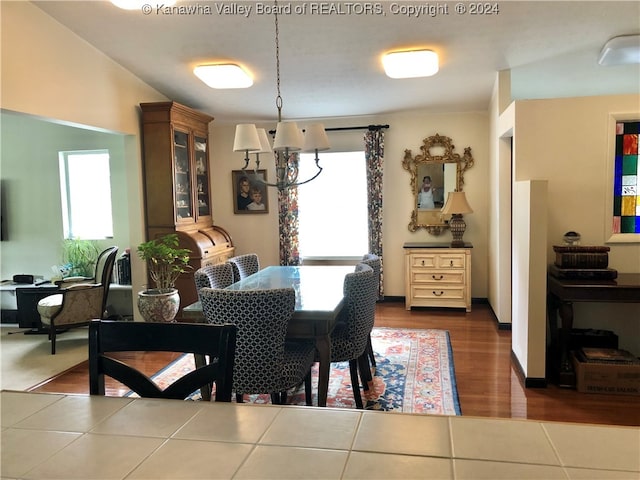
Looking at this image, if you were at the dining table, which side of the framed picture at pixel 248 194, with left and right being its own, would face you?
front

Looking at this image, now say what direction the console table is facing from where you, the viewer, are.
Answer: facing the viewer

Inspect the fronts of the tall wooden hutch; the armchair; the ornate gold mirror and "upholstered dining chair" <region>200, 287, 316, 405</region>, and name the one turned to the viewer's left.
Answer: the armchair

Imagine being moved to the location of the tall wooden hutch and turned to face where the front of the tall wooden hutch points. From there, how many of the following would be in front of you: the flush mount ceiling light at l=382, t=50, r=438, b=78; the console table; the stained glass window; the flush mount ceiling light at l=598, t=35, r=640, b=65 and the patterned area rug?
5

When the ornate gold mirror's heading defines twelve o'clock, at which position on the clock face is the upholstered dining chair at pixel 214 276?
The upholstered dining chair is roughly at 1 o'clock from the ornate gold mirror.

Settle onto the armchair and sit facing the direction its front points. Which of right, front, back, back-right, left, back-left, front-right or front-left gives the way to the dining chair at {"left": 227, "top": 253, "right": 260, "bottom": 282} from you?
back-left

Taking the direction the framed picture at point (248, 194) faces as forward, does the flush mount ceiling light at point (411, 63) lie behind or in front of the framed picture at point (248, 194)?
in front

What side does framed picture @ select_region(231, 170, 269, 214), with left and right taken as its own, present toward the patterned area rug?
front

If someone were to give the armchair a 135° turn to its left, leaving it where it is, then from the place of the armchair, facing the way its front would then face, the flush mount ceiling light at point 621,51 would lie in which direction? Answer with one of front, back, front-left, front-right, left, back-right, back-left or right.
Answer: front

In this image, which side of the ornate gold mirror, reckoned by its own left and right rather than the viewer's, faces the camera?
front

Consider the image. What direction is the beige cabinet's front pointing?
toward the camera

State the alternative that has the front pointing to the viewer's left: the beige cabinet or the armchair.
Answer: the armchair

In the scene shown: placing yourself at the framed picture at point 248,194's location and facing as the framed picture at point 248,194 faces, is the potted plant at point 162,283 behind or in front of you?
in front

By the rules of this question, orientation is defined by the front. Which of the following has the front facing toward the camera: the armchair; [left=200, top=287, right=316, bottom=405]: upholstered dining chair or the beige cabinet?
the beige cabinet
